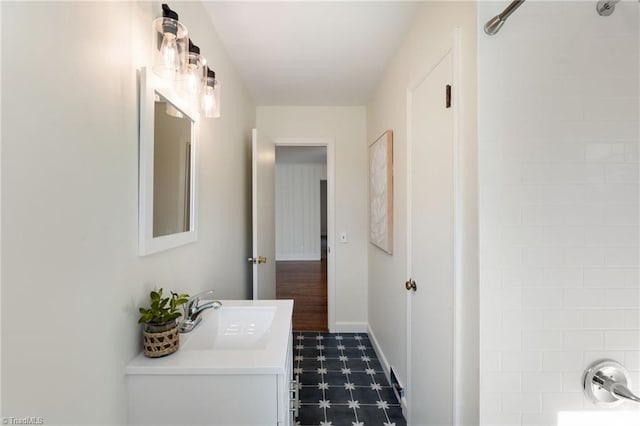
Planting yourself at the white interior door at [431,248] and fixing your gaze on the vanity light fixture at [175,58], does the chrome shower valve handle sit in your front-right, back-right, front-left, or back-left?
back-left

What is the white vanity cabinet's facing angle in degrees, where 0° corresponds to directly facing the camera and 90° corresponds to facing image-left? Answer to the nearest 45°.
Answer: approximately 270°

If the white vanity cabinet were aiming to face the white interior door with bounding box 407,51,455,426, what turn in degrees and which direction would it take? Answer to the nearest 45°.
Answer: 0° — it already faces it

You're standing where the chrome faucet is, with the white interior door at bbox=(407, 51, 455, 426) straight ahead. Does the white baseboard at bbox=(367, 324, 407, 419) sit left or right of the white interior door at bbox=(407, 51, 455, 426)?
left
